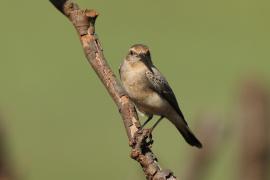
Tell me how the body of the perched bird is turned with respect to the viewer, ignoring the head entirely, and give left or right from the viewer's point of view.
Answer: facing the viewer and to the left of the viewer
